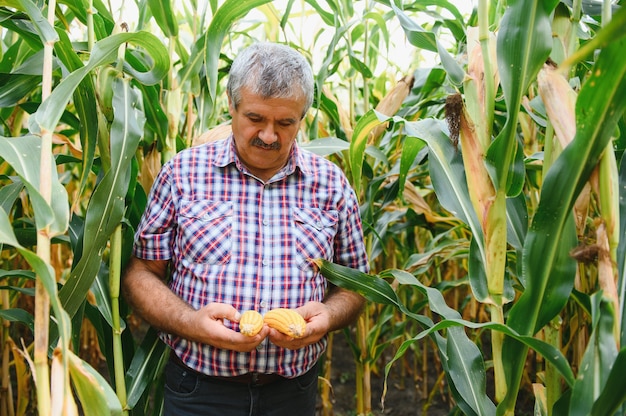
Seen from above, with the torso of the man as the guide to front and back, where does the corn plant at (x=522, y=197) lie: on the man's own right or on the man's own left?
on the man's own left

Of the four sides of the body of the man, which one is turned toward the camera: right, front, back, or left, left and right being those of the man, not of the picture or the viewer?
front

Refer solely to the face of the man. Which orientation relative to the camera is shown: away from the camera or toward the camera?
toward the camera
